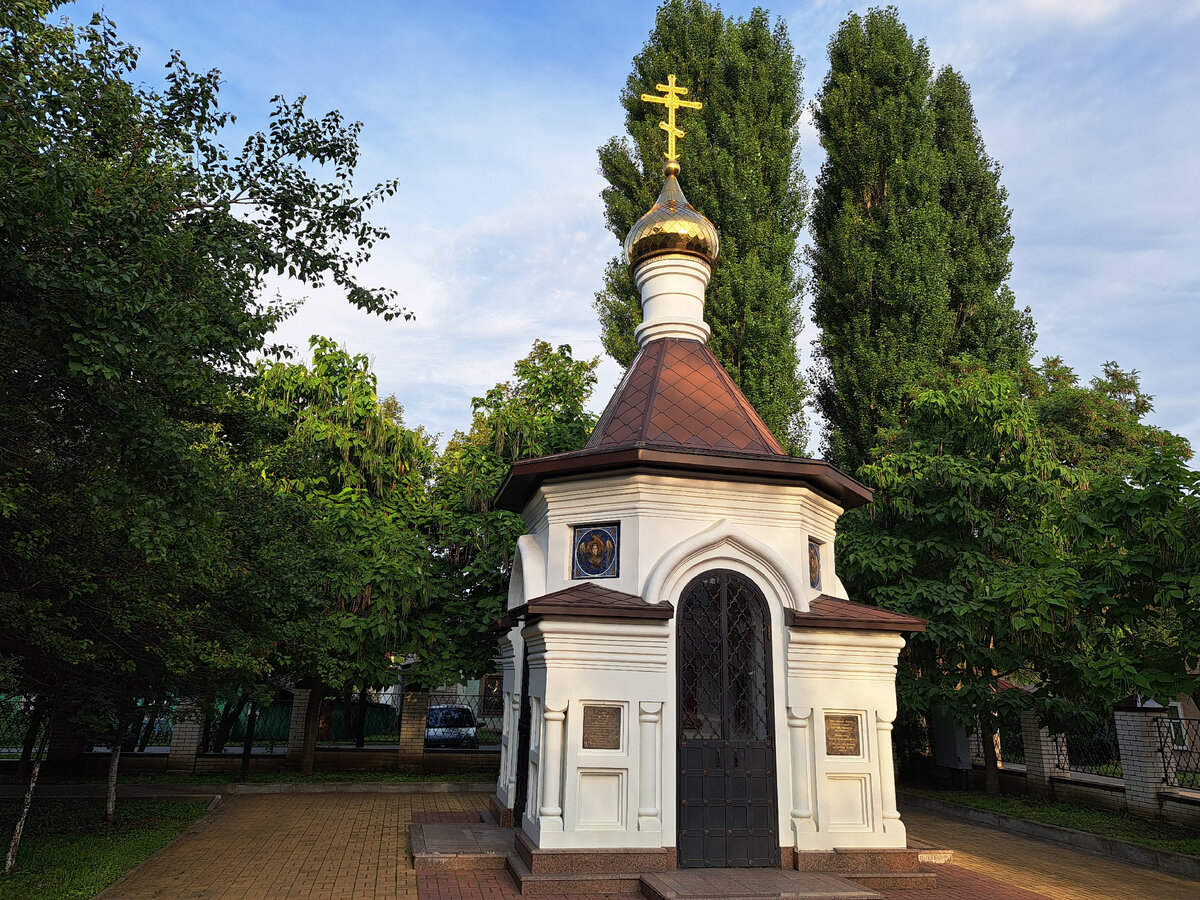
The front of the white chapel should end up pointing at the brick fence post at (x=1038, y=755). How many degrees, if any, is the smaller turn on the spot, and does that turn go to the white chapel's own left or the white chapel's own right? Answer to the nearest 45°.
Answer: approximately 135° to the white chapel's own left

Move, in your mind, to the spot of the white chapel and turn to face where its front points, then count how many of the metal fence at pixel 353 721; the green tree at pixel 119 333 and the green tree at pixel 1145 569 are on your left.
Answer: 1

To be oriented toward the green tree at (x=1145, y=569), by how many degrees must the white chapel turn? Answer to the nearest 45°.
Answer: approximately 90° to its left

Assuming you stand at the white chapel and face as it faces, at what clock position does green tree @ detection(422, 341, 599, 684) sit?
The green tree is roughly at 5 o'clock from the white chapel.

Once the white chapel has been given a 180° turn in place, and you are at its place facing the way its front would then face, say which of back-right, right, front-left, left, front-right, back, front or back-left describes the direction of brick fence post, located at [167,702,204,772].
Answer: front-left

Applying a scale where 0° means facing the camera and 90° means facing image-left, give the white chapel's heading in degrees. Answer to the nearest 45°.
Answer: approximately 0°

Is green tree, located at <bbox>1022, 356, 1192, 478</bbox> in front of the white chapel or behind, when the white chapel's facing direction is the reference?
behind

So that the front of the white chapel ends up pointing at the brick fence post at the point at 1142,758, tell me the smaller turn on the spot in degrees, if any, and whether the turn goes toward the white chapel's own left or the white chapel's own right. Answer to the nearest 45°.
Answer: approximately 135° to the white chapel's own left

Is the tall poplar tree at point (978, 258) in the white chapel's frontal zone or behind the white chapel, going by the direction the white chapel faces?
behind

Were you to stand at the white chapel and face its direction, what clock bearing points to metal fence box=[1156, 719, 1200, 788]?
The metal fence is roughly at 8 o'clock from the white chapel.

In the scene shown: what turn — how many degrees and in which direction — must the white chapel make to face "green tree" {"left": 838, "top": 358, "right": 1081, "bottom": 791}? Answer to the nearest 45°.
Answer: approximately 135° to its left

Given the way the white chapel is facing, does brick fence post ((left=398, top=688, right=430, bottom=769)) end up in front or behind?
behind
